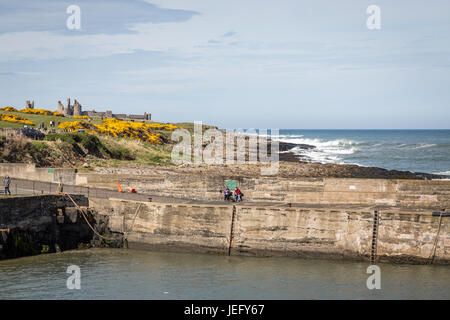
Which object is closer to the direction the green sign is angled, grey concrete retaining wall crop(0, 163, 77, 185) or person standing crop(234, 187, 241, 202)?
the person standing

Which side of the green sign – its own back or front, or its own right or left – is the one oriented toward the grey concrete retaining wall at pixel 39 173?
right

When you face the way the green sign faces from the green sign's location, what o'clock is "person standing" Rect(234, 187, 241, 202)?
The person standing is roughly at 11 o'clock from the green sign.

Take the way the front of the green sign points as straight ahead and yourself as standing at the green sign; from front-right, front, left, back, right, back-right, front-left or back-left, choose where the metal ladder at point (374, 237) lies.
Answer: front-left

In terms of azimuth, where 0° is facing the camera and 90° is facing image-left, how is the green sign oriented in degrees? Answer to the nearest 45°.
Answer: approximately 0°
